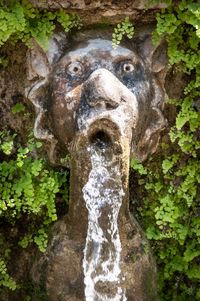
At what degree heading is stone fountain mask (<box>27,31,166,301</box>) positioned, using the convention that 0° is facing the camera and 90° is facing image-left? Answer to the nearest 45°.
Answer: approximately 0°
